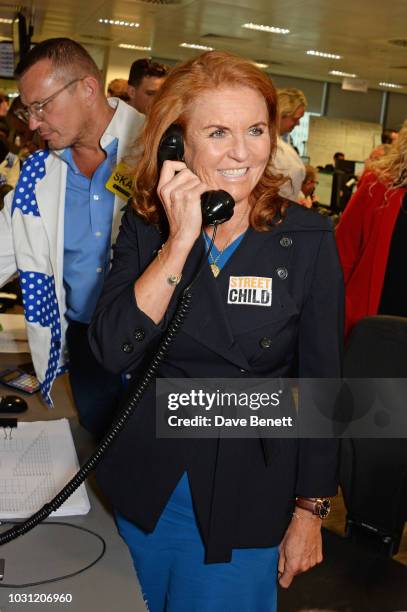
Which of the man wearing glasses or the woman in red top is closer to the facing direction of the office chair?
the woman in red top

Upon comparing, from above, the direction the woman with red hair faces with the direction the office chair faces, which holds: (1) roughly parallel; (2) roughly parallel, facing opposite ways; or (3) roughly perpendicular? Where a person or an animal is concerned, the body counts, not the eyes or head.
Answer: roughly parallel, facing opposite ways

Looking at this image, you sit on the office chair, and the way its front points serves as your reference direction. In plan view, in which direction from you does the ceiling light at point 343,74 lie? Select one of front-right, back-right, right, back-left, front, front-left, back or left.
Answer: front

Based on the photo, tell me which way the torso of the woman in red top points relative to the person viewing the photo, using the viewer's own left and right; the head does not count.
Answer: facing the viewer and to the right of the viewer

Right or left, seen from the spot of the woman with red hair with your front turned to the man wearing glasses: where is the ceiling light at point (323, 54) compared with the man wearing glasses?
right

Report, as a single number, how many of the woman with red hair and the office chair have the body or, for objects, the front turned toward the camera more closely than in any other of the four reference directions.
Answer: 1

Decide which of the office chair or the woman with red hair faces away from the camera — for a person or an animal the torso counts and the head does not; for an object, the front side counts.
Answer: the office chair

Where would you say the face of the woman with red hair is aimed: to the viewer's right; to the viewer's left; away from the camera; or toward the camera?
toward the camera

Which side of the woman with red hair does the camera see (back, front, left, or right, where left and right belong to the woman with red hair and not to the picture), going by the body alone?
front

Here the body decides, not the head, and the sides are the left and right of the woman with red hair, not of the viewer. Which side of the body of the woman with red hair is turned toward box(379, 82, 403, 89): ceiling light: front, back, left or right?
back

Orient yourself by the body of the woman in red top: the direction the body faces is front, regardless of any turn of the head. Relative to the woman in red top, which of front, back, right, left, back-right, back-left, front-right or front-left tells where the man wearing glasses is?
right

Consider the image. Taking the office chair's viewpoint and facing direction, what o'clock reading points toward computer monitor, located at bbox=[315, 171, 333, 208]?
The computer monitor is roughly at 12 o'clock from the office chair.

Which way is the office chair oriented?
away from the camera

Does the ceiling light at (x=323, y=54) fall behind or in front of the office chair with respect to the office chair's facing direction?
in front

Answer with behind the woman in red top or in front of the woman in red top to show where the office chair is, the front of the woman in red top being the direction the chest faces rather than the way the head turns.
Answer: in front
